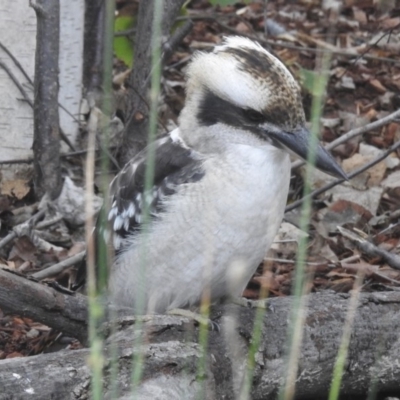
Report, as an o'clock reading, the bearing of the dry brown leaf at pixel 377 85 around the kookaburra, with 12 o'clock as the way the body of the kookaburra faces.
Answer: The dry brown leaf is roughly at 8 o'clock from the kookaburra.

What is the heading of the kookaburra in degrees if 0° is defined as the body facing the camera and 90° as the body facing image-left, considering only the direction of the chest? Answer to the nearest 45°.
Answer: approximately 315°

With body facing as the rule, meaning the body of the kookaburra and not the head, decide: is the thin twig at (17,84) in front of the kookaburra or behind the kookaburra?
behind

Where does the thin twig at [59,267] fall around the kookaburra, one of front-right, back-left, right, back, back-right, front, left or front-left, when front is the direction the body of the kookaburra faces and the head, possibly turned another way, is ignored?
back

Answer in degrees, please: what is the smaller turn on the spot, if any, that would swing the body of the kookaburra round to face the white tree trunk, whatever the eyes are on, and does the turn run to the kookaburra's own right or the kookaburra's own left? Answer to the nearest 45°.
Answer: approximately 180°

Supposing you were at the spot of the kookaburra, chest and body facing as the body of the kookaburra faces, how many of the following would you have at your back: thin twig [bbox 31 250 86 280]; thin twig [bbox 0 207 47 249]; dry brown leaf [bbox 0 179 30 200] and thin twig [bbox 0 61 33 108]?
4

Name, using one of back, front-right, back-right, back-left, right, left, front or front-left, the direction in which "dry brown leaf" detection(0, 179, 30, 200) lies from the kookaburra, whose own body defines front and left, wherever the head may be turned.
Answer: back

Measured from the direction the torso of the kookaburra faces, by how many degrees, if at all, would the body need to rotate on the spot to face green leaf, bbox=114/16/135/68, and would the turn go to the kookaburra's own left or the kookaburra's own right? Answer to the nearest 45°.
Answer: approximately 135° to the kookaburra's own left

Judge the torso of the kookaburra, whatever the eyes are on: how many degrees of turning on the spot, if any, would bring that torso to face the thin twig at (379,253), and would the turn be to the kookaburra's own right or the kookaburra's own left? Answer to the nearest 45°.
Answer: approximately 90° to the kookaburra's own left

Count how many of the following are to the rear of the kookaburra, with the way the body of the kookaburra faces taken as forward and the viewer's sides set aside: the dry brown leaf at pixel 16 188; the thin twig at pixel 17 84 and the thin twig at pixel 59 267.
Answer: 3
